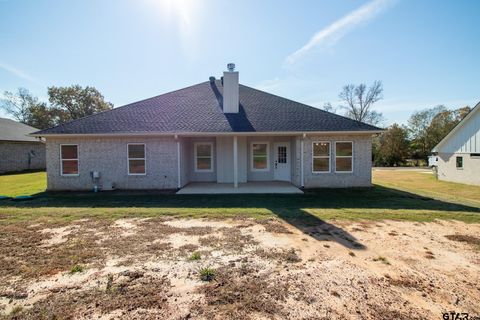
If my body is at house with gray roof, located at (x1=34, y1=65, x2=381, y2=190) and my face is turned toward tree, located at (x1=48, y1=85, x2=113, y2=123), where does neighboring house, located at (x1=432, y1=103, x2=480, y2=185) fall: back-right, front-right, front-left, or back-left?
back-right

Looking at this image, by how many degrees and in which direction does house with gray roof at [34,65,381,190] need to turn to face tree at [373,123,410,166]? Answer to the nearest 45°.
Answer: approximately 45° to its right

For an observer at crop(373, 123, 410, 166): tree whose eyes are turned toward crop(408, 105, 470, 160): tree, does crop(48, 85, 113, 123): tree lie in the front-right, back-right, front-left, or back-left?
back-left

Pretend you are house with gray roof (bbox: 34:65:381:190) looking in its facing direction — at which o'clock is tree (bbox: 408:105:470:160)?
The tree is roughly at 2 o'clock from the house with gray roof.

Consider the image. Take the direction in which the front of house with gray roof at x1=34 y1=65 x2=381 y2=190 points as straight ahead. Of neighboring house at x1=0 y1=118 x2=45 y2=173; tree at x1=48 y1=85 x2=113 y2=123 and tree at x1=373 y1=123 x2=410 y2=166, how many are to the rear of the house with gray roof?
0

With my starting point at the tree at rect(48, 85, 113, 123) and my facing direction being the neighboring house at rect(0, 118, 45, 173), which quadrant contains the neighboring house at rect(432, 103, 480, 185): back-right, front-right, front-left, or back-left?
front-left

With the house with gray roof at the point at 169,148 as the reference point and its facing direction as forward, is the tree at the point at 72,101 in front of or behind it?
in front

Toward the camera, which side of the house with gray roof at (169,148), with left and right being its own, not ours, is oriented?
back

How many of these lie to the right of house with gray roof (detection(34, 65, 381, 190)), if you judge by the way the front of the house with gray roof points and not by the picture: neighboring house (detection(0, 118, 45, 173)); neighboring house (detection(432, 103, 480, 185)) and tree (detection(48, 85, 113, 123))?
1

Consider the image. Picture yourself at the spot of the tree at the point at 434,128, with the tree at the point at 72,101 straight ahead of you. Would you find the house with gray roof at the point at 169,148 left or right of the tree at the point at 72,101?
left

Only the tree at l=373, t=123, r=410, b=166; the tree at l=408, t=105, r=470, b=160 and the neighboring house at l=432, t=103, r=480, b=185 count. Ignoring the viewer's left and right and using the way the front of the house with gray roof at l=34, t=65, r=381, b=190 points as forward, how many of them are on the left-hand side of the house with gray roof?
0

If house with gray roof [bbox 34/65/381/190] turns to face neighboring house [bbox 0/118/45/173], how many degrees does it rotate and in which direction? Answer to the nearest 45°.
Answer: approximately 45° to its left

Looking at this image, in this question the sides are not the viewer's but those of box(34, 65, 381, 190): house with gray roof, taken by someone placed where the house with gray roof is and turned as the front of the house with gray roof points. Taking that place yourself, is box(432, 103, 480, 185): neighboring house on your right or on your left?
on your right
